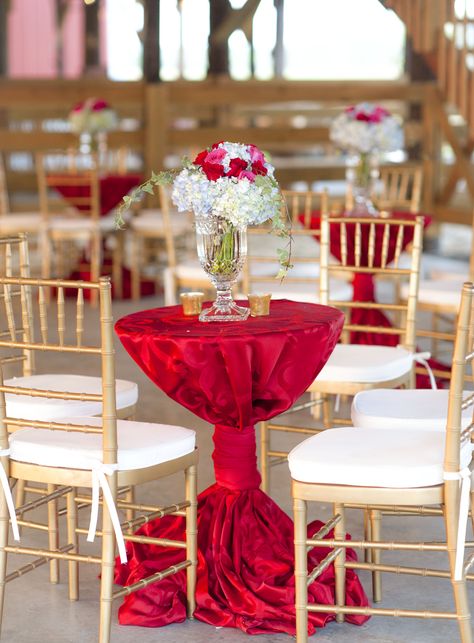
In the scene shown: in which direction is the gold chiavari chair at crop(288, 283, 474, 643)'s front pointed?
to the viewer's left

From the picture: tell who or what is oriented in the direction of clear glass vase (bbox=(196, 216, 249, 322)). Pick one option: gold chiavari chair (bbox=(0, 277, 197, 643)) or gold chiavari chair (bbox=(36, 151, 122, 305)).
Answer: gold chiavari chair (bbox=(0, 277, 197, 643))

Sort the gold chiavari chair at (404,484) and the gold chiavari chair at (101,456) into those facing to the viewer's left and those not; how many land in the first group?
1

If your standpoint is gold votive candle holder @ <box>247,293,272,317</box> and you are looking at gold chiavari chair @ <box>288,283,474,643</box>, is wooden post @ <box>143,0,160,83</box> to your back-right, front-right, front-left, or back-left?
back-left

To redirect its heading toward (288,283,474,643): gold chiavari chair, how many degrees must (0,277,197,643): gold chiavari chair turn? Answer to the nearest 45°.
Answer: approximately 45° to its right

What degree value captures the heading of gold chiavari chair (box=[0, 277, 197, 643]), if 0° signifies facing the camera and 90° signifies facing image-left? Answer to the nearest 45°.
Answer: approximately 225°

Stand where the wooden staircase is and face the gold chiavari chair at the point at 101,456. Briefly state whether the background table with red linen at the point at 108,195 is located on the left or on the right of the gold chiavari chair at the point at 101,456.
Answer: right
